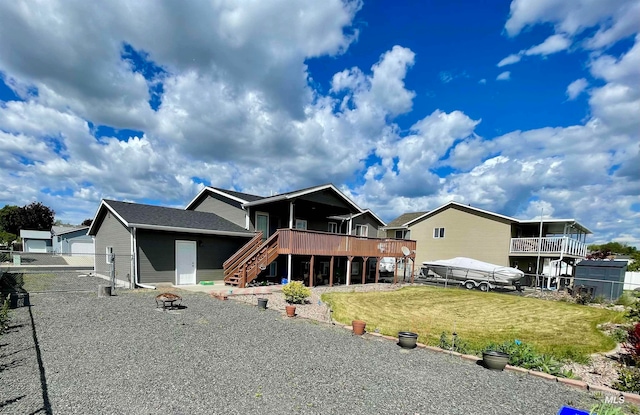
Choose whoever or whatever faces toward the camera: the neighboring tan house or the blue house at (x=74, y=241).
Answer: the blue house

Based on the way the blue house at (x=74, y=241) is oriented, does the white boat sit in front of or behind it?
in front

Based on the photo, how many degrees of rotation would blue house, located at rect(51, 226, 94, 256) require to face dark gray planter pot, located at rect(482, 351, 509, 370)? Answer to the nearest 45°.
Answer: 0° — it already faces it

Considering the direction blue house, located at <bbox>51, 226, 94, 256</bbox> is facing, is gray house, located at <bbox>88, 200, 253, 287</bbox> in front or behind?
in front

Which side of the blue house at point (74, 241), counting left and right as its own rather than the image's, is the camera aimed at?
front

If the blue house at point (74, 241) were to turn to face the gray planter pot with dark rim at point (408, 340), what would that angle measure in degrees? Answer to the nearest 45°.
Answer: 0° — it already faces it

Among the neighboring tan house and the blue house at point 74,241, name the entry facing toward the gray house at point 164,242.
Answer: the blue house at point 74,241

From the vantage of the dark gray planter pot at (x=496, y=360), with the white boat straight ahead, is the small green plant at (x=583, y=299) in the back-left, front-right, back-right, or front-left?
front-right
